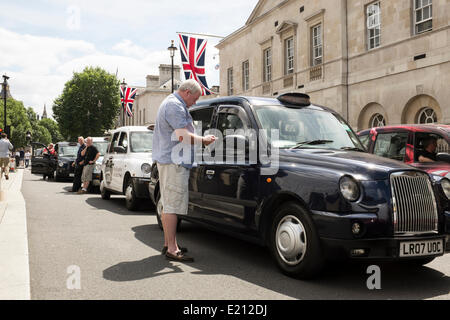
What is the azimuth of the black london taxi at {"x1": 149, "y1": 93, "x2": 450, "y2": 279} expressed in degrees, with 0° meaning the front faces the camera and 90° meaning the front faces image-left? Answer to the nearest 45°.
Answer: approximately 315°

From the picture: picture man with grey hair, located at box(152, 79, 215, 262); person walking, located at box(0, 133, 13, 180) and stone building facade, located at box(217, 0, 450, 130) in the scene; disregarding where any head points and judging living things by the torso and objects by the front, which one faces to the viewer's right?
the man with grey hair

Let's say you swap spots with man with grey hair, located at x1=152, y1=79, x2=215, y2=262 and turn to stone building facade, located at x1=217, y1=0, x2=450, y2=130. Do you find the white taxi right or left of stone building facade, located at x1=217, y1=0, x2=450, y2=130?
left

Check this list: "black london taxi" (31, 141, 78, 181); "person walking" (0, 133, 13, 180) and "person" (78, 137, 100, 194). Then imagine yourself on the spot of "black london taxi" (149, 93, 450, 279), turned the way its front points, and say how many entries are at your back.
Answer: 3

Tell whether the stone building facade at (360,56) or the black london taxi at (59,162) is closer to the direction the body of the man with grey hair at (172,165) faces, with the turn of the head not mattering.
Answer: the stone building facade

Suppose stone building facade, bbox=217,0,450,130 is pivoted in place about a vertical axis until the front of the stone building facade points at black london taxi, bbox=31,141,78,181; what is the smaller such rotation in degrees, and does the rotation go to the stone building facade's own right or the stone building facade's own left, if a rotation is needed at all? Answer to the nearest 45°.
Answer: approximately 45° to the stone building facade's own right

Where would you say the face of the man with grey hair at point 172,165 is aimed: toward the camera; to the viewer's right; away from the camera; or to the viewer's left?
to the viewer's right

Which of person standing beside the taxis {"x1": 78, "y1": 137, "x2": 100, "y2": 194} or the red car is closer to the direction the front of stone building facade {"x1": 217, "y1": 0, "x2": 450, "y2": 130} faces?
the person standing beside the taxis
